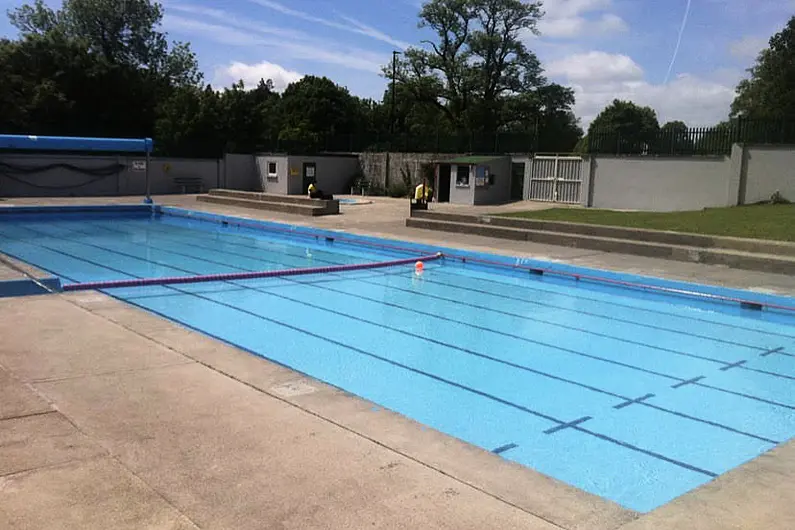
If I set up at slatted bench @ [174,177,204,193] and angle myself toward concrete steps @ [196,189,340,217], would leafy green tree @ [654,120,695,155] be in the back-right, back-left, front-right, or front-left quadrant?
front-left

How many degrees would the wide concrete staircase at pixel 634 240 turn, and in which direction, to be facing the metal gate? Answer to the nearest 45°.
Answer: approximately 135° to its right

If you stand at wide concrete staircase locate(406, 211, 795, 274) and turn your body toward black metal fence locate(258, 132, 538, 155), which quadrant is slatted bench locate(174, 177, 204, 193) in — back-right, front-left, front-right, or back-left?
front-left

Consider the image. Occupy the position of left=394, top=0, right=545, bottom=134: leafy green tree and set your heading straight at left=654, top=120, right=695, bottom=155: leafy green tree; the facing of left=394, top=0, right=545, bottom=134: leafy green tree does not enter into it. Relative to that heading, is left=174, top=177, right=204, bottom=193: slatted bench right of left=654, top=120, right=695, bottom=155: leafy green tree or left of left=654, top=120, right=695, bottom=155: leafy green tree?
right

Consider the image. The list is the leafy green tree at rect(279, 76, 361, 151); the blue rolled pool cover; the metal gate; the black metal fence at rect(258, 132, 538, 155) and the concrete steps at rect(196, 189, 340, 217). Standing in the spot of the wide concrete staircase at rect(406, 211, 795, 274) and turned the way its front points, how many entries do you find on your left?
0

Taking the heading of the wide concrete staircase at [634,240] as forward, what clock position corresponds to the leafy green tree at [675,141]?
The leafy green tree is roughly at 5 o'clock from the wide concrete staircase.

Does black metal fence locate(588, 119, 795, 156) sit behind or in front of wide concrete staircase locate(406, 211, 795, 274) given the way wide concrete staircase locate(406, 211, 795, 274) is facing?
behind

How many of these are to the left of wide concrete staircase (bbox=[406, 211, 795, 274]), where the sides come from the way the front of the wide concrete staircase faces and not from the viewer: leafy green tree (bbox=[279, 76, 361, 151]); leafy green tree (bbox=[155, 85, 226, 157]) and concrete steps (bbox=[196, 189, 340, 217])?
0

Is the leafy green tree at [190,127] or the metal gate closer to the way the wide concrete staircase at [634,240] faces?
the leafy green tree

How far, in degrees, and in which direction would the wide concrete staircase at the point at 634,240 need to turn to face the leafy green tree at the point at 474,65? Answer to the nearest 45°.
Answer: approximately 135° to its right

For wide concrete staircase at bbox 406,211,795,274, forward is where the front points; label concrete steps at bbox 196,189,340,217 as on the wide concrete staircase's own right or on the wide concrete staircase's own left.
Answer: on the wide concrete staircase's own right

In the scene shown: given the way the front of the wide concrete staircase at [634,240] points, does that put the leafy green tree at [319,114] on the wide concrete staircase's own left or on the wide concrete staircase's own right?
on the wide concrete staircase's own right

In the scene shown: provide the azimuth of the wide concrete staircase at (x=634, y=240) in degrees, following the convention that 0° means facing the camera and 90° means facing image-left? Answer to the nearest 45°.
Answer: approximately 45°

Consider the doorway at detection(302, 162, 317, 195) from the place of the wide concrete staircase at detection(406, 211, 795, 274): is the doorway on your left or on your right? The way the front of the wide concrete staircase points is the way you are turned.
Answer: on your right

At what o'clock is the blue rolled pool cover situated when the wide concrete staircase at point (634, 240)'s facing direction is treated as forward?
The blue rolled pool cover is roughly at 2 o'clock from the wide concrete staircase.

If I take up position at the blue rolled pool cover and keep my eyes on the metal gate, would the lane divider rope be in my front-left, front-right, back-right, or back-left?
front-right

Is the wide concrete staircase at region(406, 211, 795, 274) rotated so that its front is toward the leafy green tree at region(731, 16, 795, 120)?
no

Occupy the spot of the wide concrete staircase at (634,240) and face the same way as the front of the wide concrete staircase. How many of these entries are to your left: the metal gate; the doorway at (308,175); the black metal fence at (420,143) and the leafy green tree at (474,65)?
0

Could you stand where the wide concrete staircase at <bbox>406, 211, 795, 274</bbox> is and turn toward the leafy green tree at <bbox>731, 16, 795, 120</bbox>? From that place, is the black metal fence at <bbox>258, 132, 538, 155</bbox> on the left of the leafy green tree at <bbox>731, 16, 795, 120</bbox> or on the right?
left

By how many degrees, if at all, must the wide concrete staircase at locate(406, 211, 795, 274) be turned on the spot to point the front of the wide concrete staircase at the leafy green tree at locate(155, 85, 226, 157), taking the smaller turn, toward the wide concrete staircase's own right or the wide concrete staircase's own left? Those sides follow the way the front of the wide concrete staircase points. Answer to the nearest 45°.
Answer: approximately 90° to the wide concrete staircase's own right

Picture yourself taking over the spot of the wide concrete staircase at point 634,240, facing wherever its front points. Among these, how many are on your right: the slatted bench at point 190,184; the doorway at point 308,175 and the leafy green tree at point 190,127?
3
